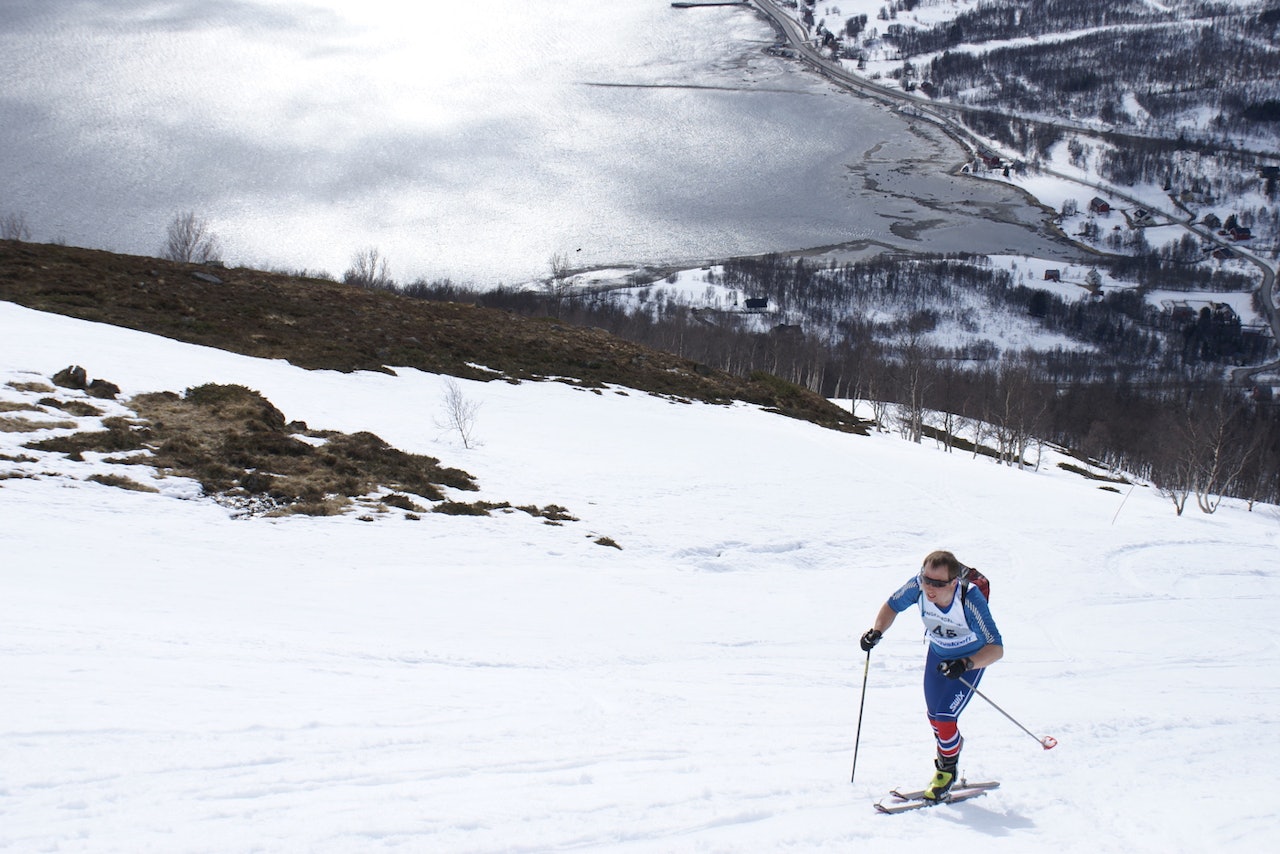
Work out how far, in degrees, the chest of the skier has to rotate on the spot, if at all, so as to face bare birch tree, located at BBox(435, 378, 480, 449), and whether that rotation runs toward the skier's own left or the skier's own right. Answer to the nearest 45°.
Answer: approximately 90° to the skier's own right
